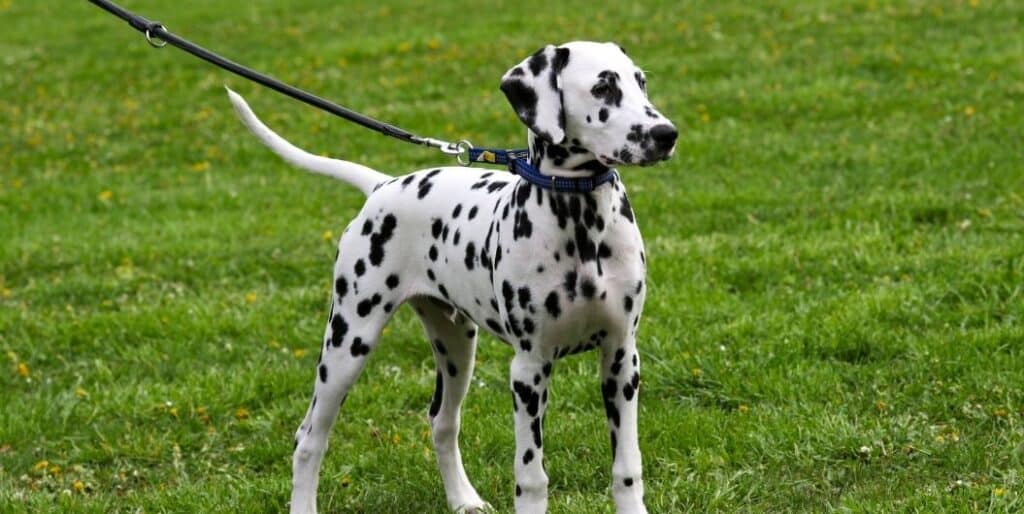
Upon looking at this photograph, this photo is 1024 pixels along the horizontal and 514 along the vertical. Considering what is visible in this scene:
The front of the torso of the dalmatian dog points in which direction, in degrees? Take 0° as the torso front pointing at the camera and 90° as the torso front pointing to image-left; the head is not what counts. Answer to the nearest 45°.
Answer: approximately 315°
